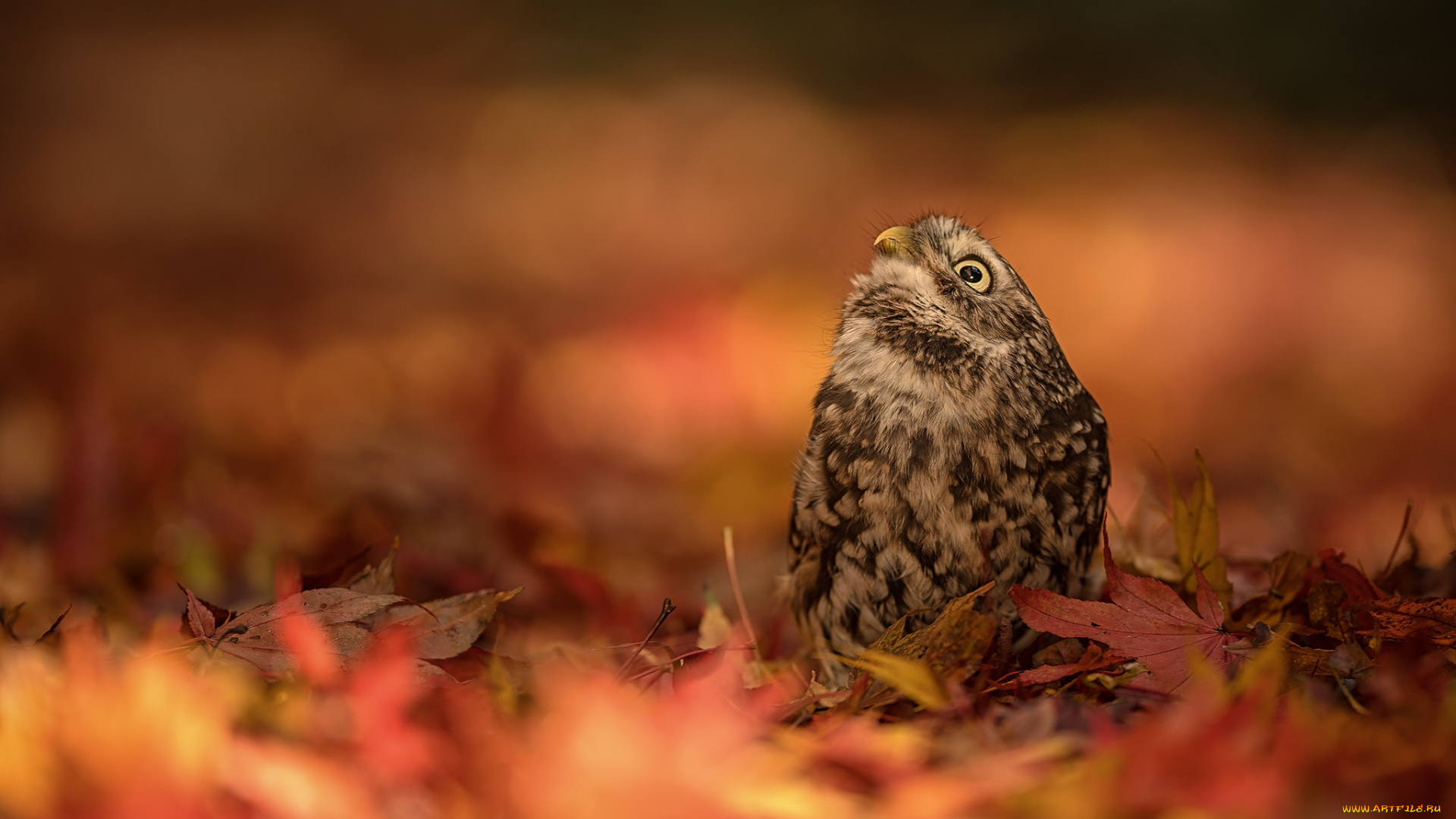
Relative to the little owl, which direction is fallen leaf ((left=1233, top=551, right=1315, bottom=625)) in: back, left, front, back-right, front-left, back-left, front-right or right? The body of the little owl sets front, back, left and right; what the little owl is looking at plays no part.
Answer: back-left

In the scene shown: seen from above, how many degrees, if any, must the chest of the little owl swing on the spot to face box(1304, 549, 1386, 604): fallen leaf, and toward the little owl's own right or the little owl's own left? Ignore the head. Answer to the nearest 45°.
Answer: approximately 135° to the little owl's own left

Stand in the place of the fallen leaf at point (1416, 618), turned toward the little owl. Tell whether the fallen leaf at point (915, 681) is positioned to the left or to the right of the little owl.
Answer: left

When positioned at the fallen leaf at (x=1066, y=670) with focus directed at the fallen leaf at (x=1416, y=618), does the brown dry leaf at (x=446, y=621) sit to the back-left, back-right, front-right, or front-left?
back-left

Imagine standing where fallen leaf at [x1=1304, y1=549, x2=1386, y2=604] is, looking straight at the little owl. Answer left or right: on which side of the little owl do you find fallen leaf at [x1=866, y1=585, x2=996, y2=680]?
left

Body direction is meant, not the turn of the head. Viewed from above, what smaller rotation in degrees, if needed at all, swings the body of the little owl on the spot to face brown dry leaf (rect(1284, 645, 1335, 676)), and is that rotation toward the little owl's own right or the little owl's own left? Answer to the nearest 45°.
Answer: approximately 90° to the little owl's own left

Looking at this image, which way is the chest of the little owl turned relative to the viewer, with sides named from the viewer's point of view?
facing the viewer and to the left of the viewer
